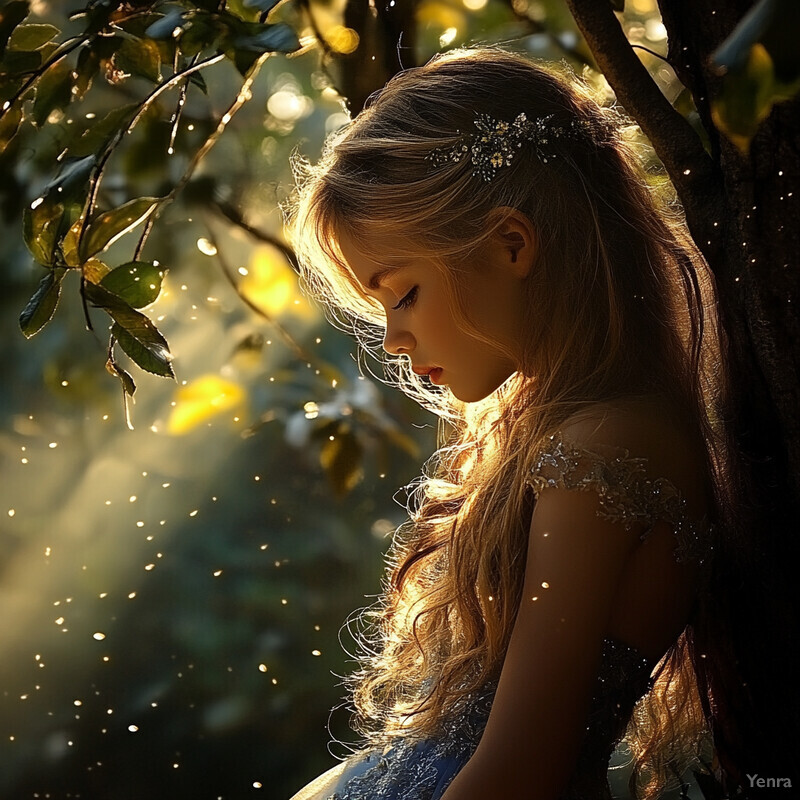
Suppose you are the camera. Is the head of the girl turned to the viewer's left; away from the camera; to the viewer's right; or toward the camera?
to the viewer's left

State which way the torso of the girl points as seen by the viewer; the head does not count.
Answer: to the viewer's left
